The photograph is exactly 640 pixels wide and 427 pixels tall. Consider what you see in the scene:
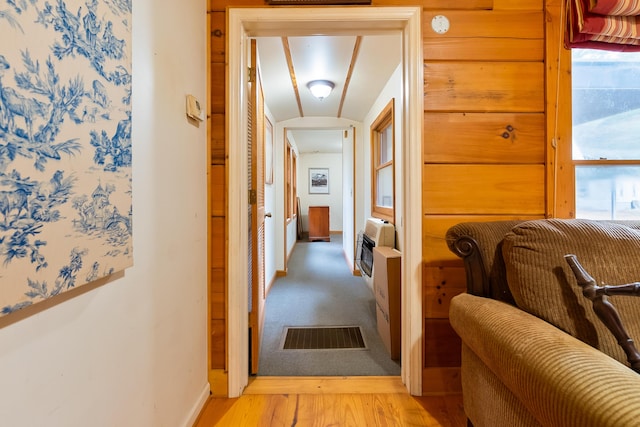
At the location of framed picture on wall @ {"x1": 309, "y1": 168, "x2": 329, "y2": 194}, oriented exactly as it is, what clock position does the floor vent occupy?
The floor vent is roughly at 12 o'clock from the framed picture on wall.

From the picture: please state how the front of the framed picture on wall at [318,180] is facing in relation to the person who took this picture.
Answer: facing the viewer

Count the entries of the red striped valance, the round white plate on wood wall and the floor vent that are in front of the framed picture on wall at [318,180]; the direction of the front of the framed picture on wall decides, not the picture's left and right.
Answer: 3

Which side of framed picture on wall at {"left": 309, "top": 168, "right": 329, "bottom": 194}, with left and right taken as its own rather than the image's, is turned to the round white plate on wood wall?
front

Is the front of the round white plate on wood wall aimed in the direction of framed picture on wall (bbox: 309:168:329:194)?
no

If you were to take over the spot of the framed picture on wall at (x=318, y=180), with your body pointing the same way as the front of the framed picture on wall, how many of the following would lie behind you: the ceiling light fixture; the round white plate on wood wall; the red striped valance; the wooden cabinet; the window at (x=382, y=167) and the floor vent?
0

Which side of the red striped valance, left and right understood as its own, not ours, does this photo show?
front

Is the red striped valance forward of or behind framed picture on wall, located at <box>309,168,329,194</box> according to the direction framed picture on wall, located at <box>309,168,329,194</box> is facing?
forward

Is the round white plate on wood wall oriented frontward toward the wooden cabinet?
no

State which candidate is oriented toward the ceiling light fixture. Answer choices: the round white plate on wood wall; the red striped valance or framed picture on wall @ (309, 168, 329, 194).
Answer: the framed picture on wall

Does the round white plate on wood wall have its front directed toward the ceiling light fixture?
no
